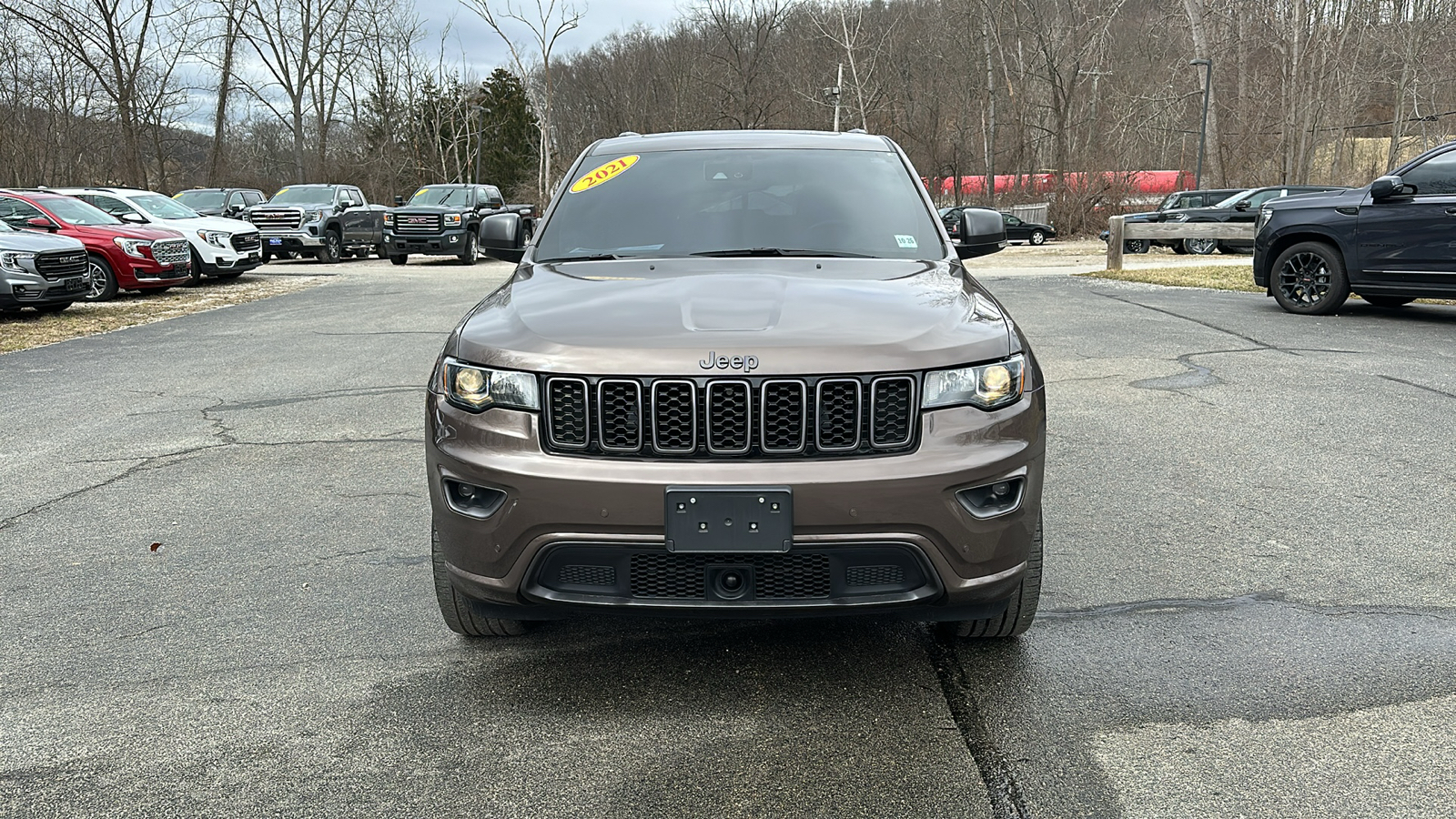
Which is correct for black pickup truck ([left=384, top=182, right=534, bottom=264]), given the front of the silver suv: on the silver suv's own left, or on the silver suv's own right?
on the silver suv's own left

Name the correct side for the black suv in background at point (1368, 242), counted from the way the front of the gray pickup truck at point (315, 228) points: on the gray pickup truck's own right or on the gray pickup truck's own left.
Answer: on the gray pickup truck's own left

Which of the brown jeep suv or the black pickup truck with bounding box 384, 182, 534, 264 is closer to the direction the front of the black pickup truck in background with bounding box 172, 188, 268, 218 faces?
the brown jeep suv

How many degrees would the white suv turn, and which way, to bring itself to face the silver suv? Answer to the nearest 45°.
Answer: approximately 45° to its right

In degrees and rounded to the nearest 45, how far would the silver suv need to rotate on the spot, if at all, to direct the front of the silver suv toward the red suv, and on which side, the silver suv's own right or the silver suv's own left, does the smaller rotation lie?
approximately 135° to the silver suv's own left

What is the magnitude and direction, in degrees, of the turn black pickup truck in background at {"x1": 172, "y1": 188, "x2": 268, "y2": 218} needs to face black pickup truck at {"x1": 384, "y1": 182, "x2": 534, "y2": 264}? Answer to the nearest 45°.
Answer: approximately 90° to its left

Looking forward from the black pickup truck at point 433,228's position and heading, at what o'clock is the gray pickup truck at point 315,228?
the gray pickup truck at point 315,228 is roughly at 3 o'clock from the black pickup truck at point 433,228.

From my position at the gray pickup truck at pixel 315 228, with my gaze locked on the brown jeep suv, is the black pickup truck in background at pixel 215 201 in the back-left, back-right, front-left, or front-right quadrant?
back-right

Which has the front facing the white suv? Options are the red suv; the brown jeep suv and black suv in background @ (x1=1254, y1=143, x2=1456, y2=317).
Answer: the black suv in background

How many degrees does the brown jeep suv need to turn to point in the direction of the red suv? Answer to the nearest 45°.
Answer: approximately 135° to its right

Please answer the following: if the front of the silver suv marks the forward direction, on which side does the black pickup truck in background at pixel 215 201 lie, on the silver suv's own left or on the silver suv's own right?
on the silver suv's own left

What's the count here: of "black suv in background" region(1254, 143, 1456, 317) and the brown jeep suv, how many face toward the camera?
1

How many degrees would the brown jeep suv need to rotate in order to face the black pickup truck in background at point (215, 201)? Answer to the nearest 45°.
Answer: approximately 135° to its right
